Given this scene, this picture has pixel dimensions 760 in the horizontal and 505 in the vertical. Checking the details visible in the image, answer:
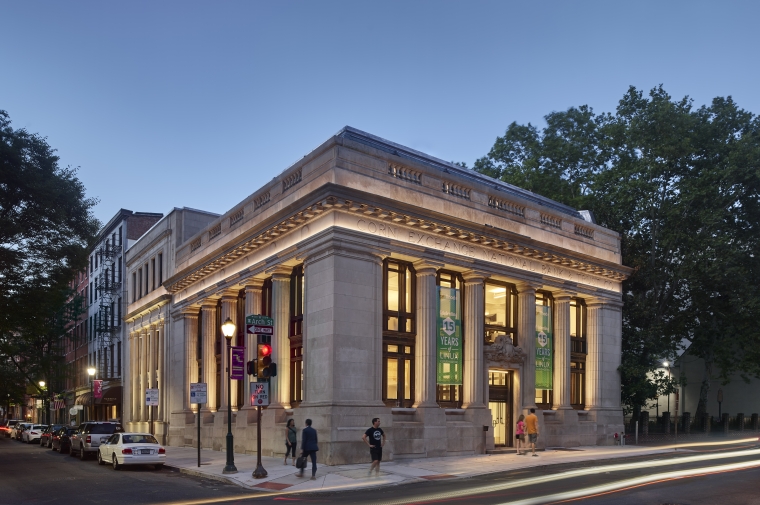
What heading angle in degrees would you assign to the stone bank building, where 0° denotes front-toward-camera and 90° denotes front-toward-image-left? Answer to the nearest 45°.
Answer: approximately 315°

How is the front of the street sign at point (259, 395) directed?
toward the camera

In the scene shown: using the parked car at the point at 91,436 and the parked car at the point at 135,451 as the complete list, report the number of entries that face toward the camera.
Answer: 0

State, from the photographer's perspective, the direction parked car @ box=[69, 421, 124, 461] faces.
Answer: facing away from the viewer and to the left of the viewer

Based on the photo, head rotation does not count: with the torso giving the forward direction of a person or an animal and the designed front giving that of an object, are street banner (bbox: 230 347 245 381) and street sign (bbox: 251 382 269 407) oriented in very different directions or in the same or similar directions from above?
same or similar directions

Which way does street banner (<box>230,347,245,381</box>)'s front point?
toward the camera

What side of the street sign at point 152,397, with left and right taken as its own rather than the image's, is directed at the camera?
front

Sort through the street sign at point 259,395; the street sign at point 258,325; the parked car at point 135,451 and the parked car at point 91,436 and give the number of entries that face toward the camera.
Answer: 2

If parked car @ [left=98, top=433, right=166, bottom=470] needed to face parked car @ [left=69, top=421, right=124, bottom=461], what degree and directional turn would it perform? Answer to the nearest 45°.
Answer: approximately 45° to its right

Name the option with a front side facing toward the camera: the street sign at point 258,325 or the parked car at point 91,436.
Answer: the street sign

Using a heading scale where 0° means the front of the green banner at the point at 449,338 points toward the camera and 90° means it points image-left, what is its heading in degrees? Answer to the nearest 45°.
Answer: approximately 315°
